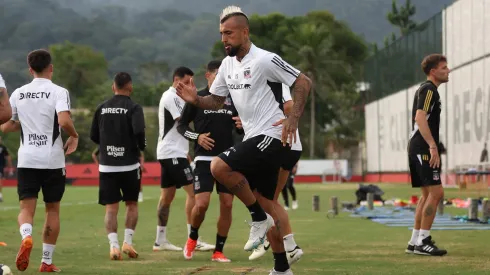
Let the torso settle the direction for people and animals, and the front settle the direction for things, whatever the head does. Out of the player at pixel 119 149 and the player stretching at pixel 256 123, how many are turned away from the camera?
1

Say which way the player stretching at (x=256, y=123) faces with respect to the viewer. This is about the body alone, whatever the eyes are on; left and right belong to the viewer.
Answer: facing the viewer and to the left of the viewer

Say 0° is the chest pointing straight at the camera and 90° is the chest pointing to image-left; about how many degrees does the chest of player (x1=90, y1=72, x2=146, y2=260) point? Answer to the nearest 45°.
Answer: approximately 180°

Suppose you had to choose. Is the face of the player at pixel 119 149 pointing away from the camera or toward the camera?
away from the camera
